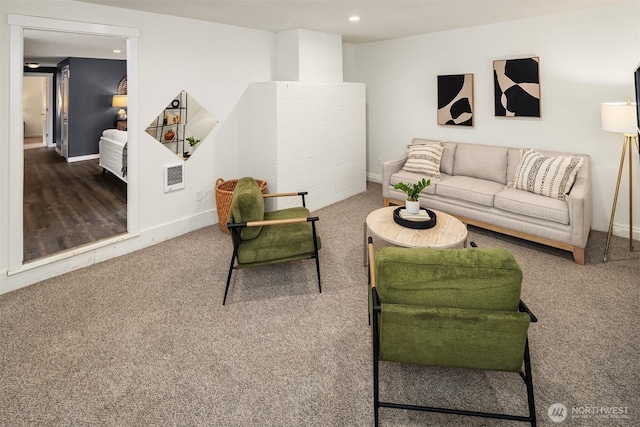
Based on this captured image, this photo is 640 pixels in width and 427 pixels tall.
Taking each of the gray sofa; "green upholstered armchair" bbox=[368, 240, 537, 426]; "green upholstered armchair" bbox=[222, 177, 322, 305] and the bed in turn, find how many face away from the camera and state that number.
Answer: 1

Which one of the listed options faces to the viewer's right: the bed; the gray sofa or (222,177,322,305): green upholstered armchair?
the green upholstered armchair

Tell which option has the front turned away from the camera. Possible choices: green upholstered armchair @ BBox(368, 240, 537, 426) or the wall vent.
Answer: the green upholstered armchair

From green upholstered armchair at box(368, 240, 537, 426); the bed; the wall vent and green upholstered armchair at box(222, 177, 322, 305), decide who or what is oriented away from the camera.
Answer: green upholstered armchair at box(368, 240, 537, 426)

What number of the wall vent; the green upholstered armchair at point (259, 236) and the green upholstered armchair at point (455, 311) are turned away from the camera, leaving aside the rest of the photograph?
1

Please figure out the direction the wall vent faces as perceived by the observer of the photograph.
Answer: facing the viewer and to the right of the viewer

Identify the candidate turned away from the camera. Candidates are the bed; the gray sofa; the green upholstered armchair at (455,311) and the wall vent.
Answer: the green upholstered armchair

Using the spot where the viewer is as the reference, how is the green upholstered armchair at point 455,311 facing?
facing away from the viewer

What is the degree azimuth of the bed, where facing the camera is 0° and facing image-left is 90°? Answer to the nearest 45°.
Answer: approximately 45°
